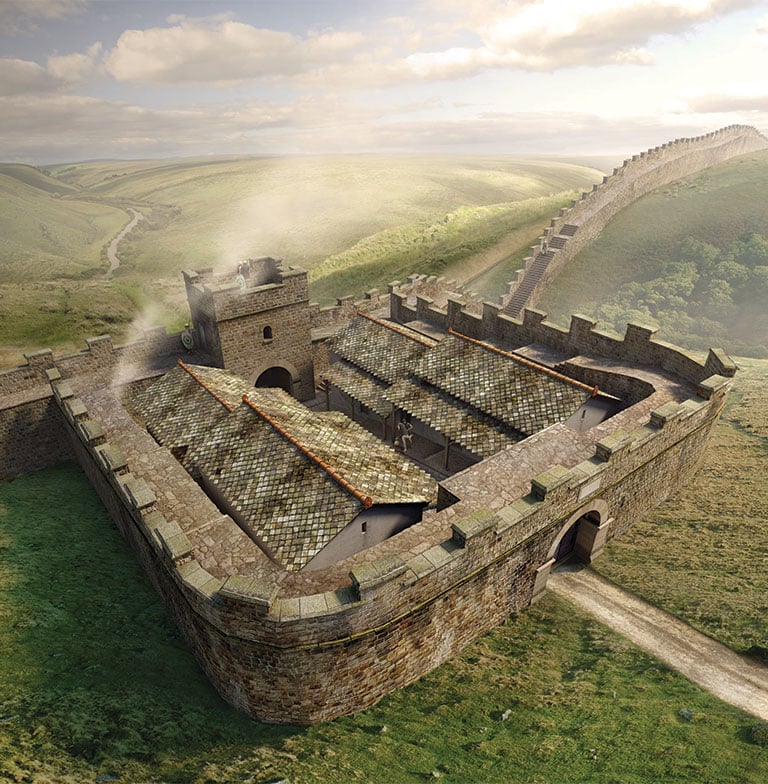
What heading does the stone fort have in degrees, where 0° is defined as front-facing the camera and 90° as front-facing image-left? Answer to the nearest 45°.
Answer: approximately 315°
